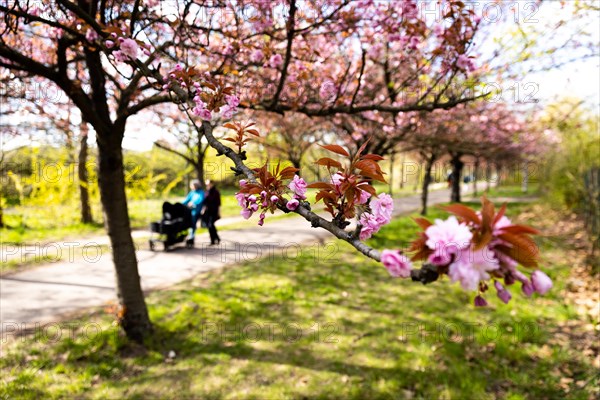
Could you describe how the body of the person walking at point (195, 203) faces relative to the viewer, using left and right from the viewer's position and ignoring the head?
facing the viewer and to the left of the viewer

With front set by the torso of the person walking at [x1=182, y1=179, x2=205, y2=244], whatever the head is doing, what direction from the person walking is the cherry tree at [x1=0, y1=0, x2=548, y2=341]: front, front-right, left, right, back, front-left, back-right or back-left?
front-left

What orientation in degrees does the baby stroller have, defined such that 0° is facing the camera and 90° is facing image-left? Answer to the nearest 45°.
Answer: approximately 45°

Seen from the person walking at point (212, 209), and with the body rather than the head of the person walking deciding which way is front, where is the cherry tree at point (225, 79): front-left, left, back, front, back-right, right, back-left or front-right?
front-left

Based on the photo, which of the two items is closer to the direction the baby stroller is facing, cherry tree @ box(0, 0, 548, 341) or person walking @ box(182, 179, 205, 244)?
the cherry tree

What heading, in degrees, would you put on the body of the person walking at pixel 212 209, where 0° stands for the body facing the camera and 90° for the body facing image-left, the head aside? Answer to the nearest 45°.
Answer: approximately 45°

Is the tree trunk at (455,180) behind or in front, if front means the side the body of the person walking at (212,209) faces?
behind

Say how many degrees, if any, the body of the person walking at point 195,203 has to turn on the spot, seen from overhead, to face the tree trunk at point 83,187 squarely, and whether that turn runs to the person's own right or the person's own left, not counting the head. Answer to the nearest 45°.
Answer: approximately 90° to the person's own right
